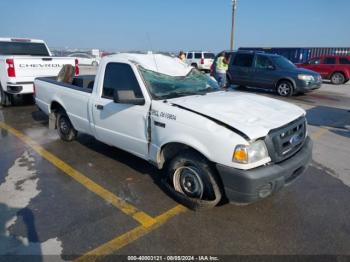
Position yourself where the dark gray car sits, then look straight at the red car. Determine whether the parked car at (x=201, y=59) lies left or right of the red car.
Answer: left

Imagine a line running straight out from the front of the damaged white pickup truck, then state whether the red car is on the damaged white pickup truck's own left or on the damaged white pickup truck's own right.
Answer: on the damaged white pickup truck's own left

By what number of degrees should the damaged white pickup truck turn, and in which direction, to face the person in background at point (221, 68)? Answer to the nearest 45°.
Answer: approximately 135° to its left

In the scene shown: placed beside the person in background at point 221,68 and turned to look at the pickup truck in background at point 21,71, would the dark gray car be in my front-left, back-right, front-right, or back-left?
back-left

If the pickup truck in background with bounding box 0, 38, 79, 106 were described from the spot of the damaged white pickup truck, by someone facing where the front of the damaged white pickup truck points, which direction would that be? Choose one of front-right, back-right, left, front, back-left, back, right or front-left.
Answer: back

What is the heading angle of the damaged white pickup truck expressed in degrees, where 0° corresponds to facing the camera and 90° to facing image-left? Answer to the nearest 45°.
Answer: approximately 315°

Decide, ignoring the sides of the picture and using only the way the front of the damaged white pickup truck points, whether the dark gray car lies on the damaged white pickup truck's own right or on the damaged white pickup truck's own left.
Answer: on the damaged white pickup truck's own left

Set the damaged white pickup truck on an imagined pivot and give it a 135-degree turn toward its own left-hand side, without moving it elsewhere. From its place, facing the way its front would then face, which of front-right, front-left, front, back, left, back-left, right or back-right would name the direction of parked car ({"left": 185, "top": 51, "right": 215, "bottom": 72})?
front
